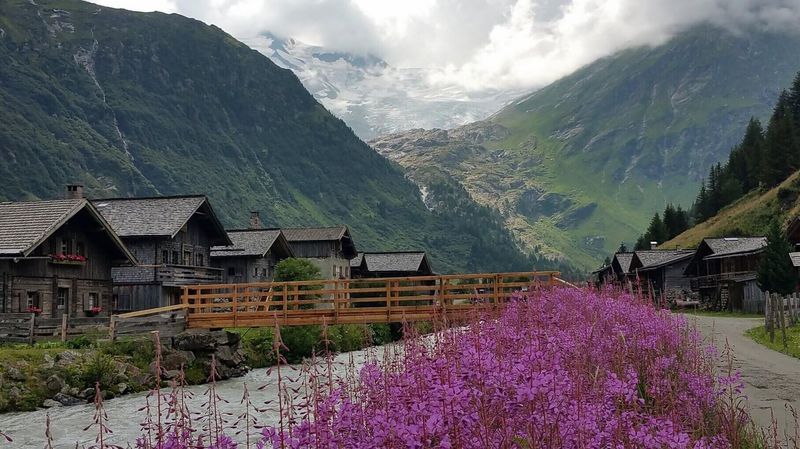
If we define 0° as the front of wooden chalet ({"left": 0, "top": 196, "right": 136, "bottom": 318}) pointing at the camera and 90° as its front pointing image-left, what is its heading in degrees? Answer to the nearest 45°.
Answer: approximately 315°

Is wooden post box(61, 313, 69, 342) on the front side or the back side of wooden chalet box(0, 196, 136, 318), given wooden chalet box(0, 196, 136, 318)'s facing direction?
on the front side

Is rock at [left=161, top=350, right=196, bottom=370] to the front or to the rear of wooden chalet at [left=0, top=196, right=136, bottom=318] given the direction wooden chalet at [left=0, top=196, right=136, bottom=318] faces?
to the front

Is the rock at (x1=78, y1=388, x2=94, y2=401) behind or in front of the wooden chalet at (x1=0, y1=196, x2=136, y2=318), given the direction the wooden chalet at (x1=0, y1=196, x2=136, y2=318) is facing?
in front

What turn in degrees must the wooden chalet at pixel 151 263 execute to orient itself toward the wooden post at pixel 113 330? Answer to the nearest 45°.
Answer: approximately 45° to its right

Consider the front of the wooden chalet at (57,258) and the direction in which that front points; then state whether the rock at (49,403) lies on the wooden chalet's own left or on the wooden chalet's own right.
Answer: on the wooden chalet's own right

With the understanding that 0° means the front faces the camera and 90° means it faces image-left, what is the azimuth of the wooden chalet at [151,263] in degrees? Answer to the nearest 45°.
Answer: approximately 315°

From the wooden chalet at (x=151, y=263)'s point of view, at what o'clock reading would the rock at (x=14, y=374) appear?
The rock is roughly at 2 o'clock from the wooden chalet.
